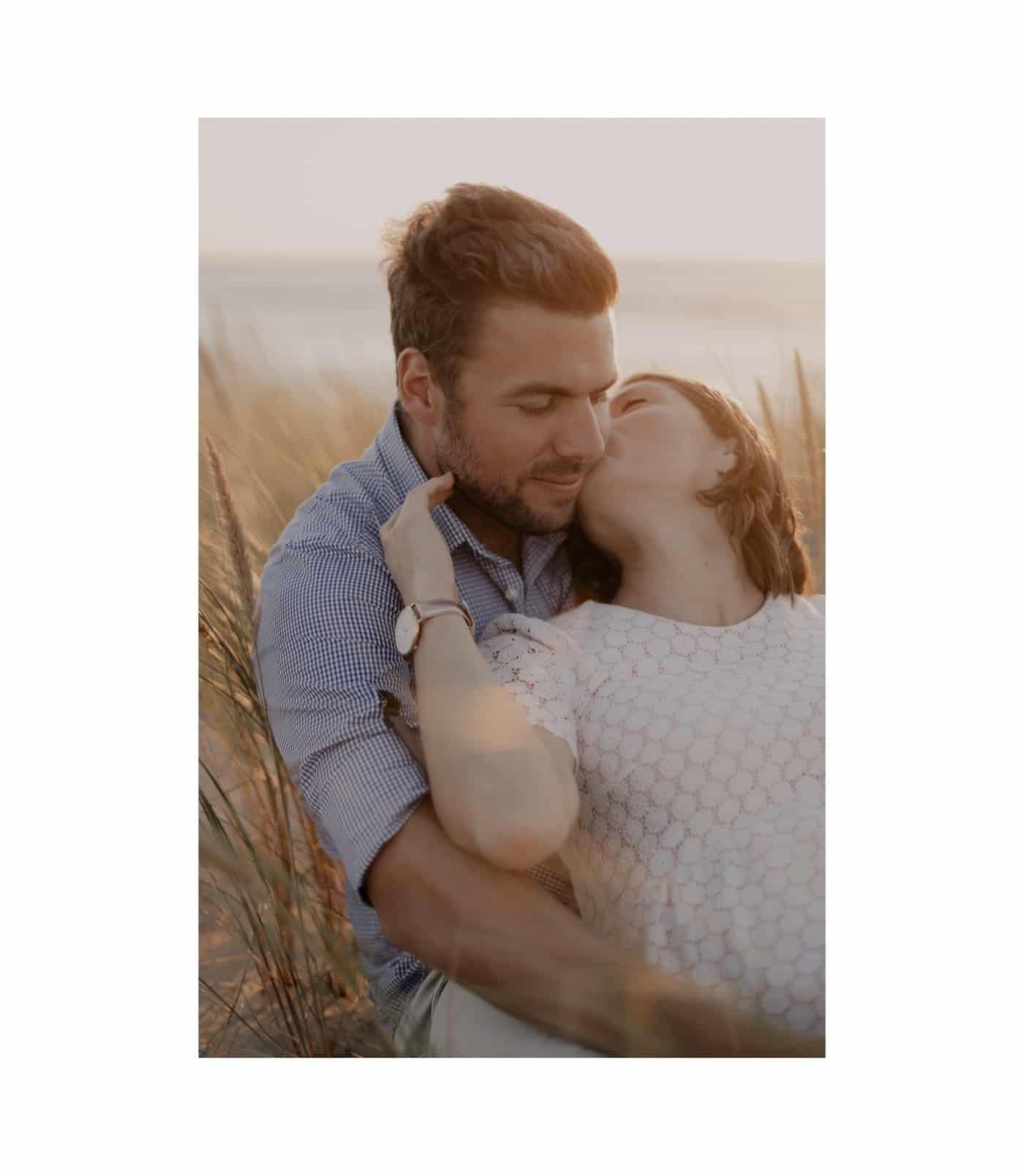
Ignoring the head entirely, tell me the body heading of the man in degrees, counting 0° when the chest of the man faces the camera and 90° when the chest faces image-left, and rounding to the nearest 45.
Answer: approximately 315°

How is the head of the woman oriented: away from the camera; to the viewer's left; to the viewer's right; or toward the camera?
to the viewer's left
